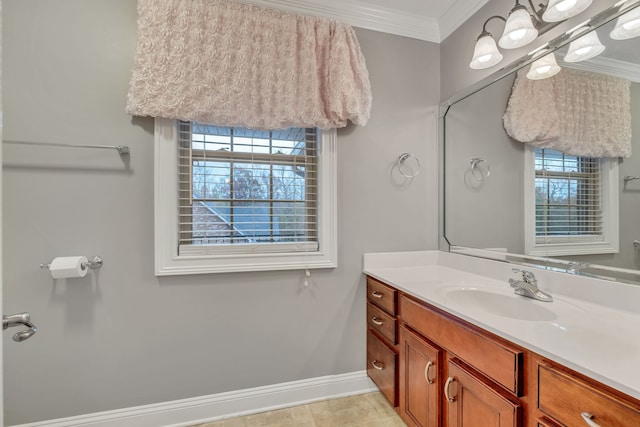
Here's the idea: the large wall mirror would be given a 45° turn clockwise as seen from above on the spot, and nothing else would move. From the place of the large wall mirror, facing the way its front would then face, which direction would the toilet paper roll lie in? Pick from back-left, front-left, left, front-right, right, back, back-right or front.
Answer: front-left

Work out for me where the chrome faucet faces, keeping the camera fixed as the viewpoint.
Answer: facing the viewer and to the left of the viewer

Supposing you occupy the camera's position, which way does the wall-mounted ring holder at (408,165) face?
facing the viewer and to the right of the viewer

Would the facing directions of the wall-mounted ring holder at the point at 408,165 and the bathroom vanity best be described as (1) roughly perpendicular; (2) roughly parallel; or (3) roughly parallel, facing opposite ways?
roughly perpendicular

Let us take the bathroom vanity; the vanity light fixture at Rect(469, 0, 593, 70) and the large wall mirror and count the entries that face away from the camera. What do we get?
0

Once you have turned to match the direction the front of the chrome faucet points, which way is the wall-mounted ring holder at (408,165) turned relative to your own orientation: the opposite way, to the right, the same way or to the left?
to the left

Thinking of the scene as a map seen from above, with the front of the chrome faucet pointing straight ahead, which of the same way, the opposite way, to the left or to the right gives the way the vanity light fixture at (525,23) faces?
the same way

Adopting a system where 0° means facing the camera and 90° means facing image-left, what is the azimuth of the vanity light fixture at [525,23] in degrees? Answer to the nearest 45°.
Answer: approximately 45°

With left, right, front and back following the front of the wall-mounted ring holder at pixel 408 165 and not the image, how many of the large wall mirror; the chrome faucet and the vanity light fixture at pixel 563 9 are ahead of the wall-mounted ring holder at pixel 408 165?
3

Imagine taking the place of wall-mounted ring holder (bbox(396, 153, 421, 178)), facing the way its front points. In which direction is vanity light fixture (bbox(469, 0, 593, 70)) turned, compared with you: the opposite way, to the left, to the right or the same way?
to the right

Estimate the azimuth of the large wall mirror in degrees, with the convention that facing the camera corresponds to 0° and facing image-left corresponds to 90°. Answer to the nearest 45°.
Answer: approximately 45°

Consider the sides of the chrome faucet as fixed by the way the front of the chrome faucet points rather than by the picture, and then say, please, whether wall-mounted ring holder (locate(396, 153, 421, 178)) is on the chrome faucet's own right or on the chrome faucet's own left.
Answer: on the chrome faucet's own right

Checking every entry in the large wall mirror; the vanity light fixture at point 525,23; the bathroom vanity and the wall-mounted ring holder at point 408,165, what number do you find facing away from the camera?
0

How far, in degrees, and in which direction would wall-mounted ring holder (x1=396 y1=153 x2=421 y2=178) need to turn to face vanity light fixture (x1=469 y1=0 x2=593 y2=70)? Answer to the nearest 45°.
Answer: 0° — it already faces it
